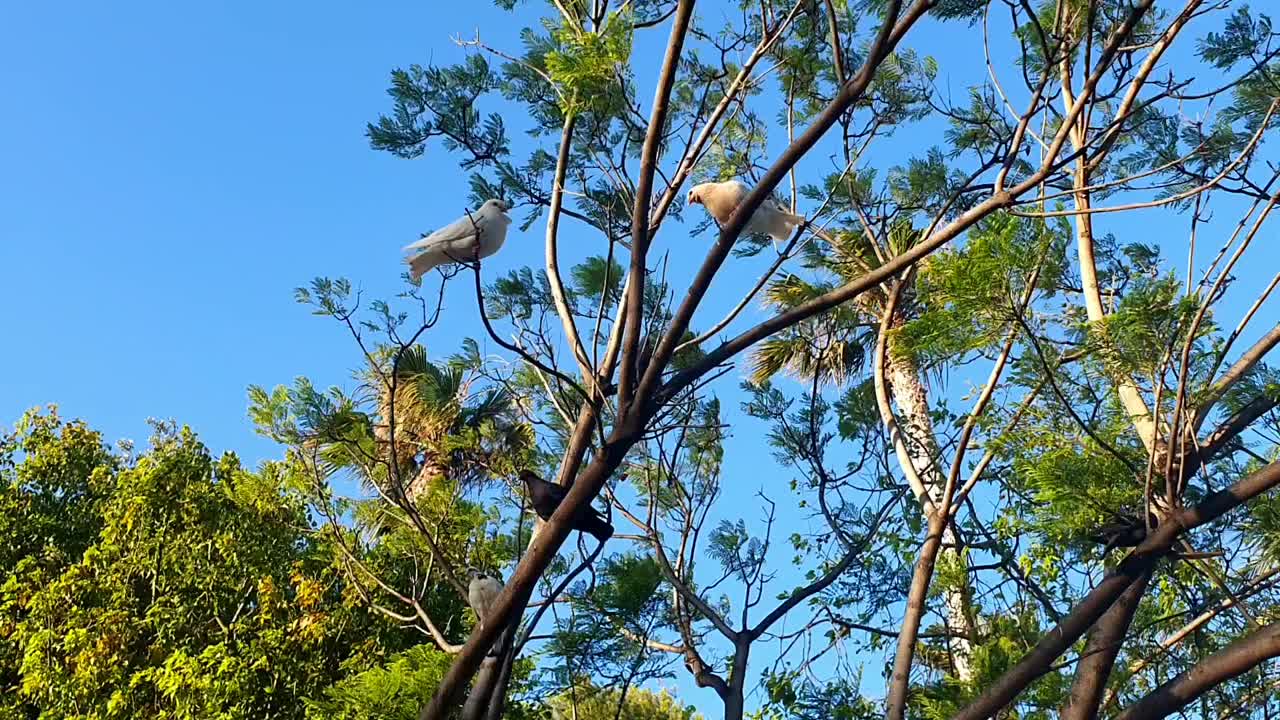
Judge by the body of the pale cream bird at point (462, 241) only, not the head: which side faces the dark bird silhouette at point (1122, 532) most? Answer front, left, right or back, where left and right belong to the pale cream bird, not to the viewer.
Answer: front

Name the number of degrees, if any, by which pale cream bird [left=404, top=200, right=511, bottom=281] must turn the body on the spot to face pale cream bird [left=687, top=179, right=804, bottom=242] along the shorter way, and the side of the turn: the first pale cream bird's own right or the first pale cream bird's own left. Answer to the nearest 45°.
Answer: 0° — it already faces it

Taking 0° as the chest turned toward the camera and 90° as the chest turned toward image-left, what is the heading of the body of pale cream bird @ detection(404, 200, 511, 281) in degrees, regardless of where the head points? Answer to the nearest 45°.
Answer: approximately 270°

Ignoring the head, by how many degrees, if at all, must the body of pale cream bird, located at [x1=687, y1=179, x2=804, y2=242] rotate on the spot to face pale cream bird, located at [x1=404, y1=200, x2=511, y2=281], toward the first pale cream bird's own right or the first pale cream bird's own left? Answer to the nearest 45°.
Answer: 0° — it already faces it

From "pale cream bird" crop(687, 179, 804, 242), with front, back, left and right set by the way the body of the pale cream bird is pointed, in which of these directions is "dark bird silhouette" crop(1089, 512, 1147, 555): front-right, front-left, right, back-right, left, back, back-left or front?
back

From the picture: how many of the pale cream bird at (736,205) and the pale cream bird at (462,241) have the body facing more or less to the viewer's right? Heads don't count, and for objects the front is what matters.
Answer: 1

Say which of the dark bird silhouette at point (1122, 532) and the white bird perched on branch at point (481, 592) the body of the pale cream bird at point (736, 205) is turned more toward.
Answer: the white bird perched on branch

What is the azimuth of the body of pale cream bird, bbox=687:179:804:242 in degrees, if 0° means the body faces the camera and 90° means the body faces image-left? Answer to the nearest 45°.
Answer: approximately 90°

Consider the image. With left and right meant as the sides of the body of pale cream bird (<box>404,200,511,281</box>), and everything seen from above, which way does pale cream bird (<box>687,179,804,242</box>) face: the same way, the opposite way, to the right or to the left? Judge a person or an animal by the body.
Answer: the opposite way
